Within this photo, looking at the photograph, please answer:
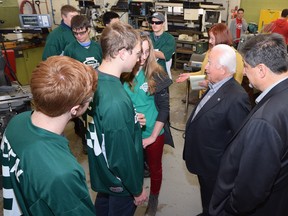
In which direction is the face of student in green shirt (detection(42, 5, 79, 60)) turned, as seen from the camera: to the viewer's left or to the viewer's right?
to the viewer's right

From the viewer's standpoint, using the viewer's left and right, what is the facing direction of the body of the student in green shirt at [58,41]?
facing to the right of the viewer

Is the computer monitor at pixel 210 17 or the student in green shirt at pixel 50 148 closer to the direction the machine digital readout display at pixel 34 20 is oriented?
the student in green shirt

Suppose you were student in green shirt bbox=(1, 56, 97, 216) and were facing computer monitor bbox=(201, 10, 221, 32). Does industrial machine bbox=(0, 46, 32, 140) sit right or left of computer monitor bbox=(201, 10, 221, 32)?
left

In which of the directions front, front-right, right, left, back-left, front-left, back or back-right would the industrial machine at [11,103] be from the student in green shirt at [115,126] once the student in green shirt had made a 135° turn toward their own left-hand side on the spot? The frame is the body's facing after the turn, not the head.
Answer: front

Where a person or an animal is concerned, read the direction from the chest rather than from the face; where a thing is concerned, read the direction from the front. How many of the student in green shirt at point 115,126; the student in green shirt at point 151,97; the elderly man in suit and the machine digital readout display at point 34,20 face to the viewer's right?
1

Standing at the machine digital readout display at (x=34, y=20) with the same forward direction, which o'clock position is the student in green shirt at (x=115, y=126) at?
The student in green shirt is roughly at 12 o'clock from the machine digital readout display.

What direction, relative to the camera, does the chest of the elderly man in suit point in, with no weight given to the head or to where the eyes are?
to the viewer's left
